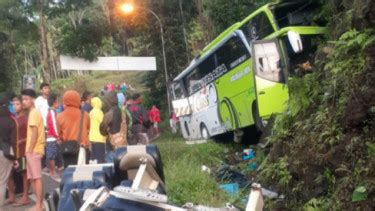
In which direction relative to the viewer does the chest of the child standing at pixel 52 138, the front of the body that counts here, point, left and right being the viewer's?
facing to the right of the viewer

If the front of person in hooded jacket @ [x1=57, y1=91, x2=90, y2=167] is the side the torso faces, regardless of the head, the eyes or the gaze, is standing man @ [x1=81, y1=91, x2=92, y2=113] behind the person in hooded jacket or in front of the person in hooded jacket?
in front

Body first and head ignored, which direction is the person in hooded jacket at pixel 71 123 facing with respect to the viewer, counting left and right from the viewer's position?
facing away from the viewer

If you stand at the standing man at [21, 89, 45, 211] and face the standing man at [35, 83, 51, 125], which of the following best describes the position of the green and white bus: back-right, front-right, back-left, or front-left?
front-right

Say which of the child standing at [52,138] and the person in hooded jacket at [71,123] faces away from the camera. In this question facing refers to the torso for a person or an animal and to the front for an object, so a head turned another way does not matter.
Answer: the person in hooded jacket

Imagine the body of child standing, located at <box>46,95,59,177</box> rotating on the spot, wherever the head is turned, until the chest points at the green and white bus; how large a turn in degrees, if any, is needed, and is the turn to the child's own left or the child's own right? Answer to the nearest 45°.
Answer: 0° — they already face it

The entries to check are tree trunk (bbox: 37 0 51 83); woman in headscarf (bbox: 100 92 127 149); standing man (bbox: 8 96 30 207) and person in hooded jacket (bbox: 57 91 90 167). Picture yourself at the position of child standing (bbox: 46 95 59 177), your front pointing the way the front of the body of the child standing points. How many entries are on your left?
1
